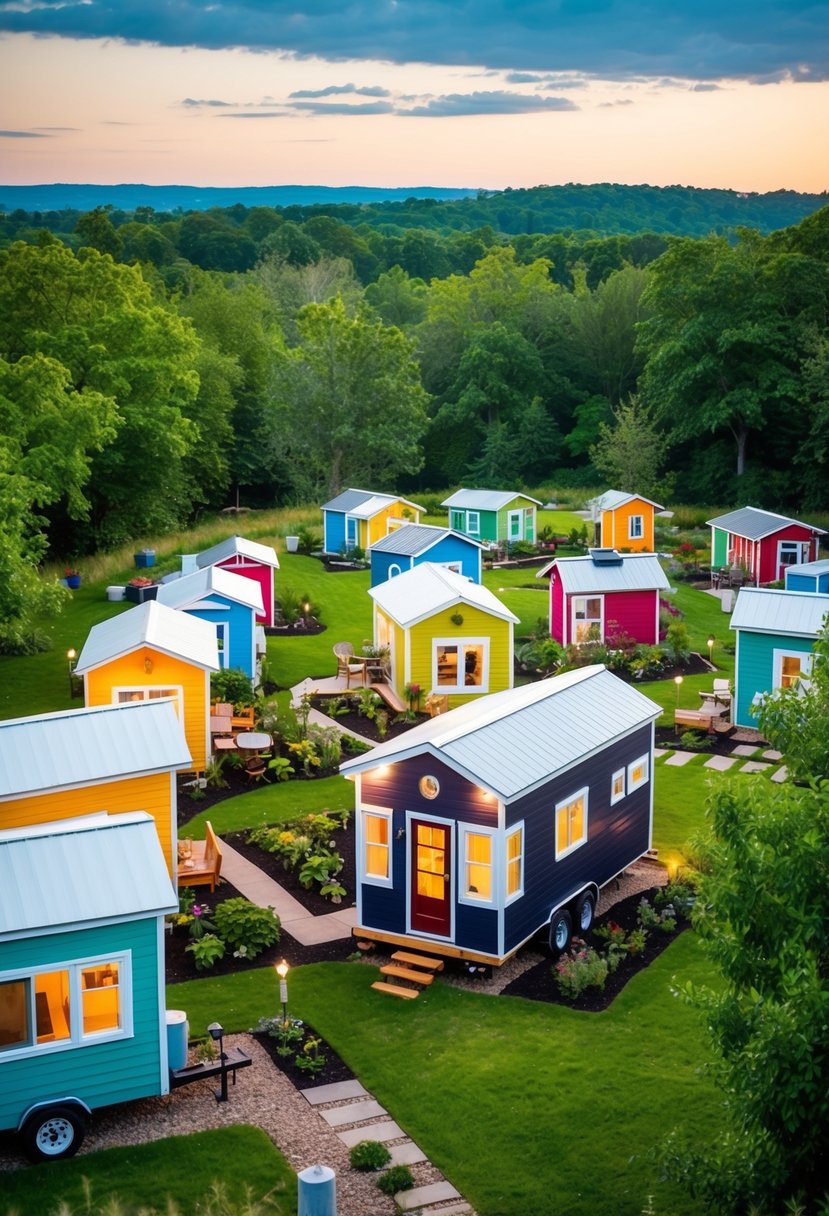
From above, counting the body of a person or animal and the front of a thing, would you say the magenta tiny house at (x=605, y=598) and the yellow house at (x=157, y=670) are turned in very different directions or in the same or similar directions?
same or similar directions

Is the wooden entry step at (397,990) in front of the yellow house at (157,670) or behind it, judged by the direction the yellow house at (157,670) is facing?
in front

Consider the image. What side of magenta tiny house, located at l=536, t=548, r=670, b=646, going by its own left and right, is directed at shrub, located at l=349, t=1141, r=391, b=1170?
front

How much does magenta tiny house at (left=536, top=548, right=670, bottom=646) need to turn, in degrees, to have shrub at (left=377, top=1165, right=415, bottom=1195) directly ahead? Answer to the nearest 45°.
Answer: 0° — it already faces it

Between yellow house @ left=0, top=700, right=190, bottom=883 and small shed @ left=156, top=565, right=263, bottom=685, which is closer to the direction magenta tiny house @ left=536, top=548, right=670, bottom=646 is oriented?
the yellow house

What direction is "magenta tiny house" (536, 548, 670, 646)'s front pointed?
toward the camera

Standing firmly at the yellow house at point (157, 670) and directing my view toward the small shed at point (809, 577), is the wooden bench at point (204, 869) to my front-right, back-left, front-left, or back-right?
back-right

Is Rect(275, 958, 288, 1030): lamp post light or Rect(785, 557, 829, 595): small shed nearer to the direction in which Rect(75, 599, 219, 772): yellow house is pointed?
the lamp post light

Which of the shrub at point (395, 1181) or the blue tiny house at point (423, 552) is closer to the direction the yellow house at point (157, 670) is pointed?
the shrub

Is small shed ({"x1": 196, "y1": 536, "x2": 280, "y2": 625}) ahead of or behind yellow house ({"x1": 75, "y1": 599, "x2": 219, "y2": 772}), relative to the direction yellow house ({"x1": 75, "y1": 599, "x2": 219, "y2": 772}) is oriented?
behind

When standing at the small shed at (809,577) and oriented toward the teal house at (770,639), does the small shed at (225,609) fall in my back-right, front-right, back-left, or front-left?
front-right

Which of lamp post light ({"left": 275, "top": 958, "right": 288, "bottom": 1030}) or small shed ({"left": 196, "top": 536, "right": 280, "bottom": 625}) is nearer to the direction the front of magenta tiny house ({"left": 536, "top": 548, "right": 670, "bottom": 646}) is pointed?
the lamp post light

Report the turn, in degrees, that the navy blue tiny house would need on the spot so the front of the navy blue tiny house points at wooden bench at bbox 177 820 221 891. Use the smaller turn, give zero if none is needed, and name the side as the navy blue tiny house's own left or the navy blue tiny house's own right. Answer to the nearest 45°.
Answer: approximately 90° to the navy blue tiny house's own right

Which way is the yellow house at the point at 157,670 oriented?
toward the camera

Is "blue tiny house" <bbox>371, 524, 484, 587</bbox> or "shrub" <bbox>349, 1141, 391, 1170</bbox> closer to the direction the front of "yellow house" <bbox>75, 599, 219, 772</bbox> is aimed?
the shrub

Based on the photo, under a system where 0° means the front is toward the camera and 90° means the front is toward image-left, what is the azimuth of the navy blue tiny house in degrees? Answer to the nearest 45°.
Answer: approximately 45°
